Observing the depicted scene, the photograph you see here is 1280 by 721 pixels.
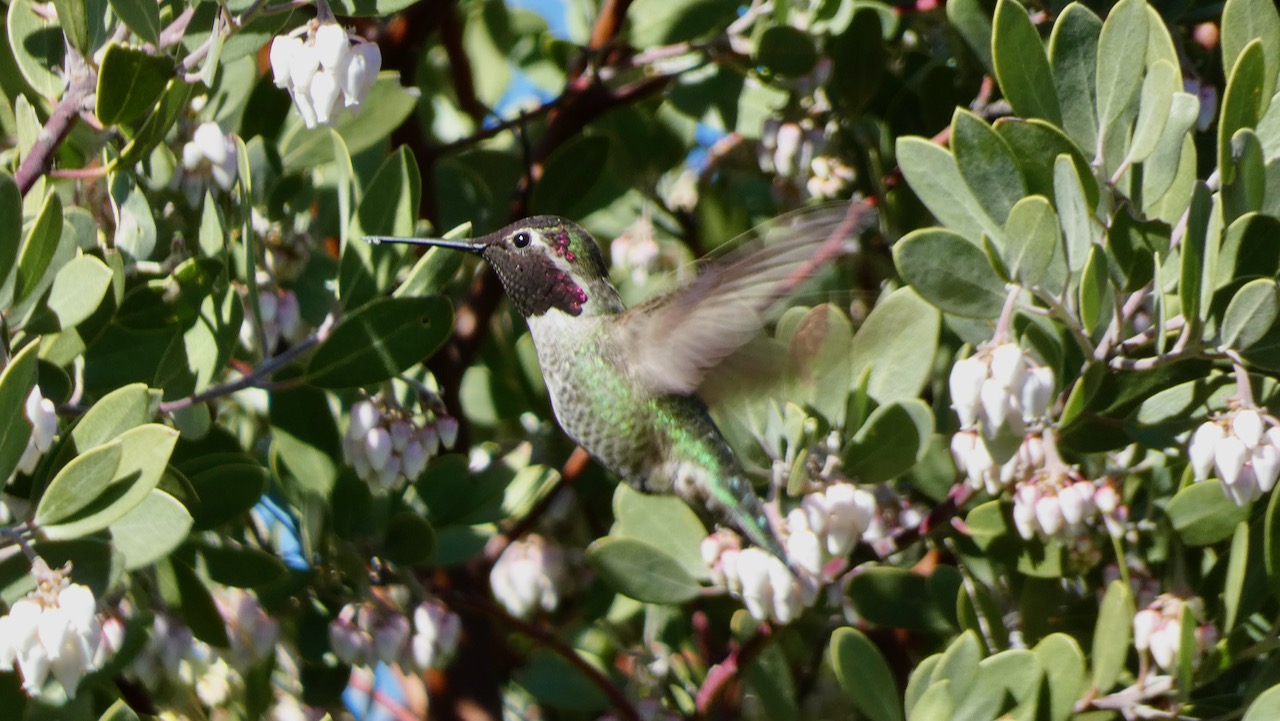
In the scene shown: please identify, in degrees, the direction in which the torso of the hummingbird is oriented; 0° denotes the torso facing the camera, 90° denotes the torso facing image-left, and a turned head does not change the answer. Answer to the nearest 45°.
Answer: approximately 90°
